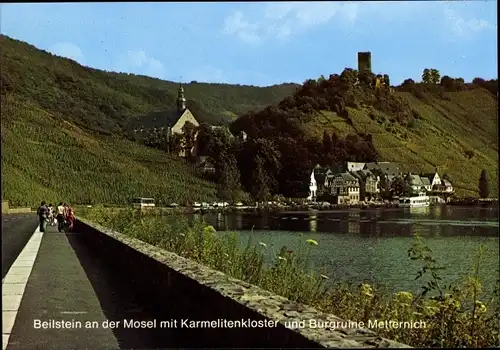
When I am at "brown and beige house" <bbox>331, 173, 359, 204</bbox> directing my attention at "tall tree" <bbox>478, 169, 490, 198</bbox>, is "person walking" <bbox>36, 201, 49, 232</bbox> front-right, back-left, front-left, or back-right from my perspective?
back-right

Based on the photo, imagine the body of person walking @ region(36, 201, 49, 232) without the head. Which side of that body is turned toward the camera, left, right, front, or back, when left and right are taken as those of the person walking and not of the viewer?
back

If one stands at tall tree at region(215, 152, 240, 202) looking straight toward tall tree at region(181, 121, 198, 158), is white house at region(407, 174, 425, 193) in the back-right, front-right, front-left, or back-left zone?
back-right

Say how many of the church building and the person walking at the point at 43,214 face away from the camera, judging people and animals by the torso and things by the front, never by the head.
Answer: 1
